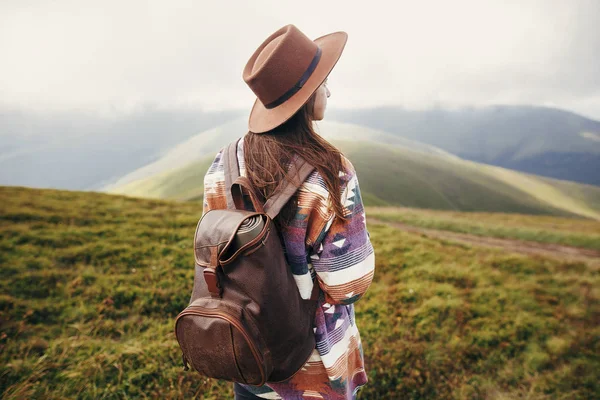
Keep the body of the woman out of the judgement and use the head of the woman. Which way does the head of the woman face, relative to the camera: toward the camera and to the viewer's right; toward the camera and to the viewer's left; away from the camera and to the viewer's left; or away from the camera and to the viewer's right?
away from the camera and to the viewer's right

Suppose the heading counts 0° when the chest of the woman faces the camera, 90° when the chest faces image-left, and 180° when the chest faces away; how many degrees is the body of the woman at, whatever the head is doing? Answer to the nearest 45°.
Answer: approximately 225°
